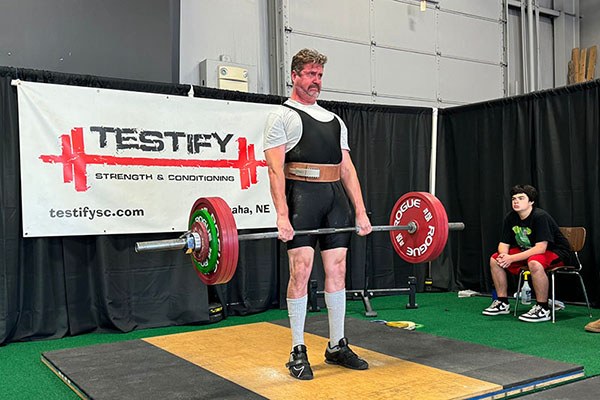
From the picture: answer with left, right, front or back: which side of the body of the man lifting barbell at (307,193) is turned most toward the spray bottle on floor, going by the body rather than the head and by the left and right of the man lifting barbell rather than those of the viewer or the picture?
left

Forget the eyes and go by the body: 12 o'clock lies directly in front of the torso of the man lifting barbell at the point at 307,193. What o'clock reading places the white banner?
The white banner is roughly at 6 o'clock from the man lifting barbell.

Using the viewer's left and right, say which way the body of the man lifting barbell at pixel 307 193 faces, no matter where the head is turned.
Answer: facing the viewer and to the right of the viewer

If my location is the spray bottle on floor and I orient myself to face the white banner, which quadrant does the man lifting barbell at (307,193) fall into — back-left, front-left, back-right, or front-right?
front-left
